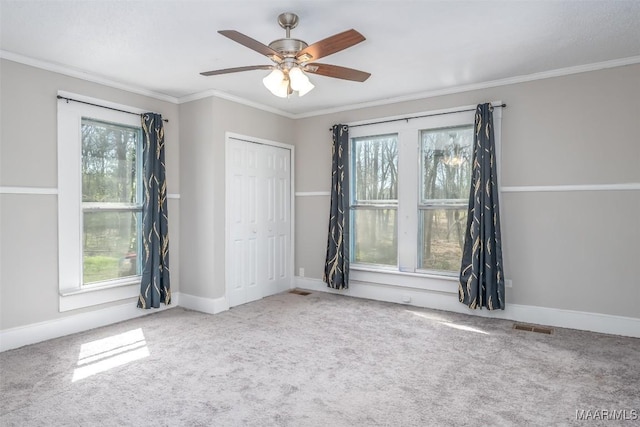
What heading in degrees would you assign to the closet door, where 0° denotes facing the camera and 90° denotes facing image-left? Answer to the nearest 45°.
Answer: approximately 315°

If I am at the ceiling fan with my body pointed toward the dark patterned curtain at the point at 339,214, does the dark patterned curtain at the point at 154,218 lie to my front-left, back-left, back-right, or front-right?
front-left

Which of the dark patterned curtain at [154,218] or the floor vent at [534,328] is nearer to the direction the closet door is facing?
the floor vent

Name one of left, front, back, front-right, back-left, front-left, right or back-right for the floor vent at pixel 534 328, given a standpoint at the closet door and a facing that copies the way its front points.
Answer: front

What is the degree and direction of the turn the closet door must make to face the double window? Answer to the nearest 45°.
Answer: approximately 45° to its left

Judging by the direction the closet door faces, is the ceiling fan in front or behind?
in front

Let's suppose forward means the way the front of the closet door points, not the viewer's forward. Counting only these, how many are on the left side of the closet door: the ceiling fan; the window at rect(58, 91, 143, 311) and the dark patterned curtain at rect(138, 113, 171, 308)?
0

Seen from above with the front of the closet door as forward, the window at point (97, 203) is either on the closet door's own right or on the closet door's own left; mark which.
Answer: on the closet door's own right

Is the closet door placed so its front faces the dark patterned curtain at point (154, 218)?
no

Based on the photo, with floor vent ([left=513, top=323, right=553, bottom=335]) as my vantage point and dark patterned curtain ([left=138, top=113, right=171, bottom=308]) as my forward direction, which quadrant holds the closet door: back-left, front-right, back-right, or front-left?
front-right
